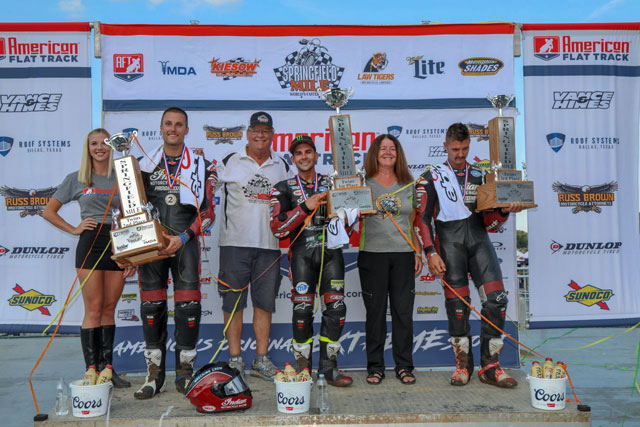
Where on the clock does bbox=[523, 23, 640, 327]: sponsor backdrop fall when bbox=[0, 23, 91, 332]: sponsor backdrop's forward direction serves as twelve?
bbox=[523, 23, 640, 327]: sponsor backdrop is roughly at 10 o'clock from bbox=[0, 23, 91, 332]: sponsor backdrop.

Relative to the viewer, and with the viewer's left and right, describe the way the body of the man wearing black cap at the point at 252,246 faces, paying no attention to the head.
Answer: facing the viewer

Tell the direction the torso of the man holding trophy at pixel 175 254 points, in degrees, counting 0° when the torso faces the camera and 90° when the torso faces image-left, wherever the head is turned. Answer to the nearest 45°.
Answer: approximately 0°

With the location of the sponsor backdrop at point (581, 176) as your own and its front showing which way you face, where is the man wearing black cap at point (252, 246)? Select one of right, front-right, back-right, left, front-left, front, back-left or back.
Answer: front-right

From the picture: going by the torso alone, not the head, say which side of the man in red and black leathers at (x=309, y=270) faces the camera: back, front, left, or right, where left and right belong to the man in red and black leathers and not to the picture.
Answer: front

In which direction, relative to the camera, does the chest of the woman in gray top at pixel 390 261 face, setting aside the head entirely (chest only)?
toward the camera

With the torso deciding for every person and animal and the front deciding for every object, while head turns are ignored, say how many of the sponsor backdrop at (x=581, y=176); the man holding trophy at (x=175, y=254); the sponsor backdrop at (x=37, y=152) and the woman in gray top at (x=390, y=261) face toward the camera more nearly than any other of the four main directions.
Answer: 4

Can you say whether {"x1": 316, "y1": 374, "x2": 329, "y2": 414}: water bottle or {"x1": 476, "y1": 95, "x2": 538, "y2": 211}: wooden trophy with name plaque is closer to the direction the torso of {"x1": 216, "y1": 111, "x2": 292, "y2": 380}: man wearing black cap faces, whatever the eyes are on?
the water bottle

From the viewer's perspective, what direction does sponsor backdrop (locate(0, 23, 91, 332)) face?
toward the camera
